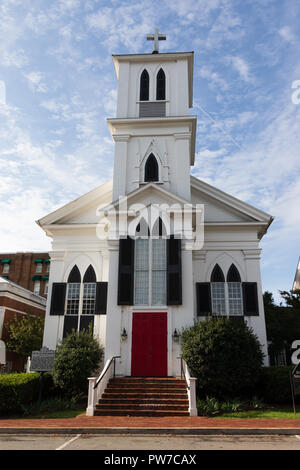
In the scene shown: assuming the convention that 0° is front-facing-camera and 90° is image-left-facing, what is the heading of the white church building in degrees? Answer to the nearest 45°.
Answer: approximately 0°

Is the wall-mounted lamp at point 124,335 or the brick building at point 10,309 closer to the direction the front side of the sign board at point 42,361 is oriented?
the wall-mounted lamp

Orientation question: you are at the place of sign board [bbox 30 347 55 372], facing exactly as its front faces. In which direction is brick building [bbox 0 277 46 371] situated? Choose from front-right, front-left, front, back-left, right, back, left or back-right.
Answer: back

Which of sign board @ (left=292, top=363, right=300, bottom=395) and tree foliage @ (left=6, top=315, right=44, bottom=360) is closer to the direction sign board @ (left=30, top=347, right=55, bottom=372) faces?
the sign board

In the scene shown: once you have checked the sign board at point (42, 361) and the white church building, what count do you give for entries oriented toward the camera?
2

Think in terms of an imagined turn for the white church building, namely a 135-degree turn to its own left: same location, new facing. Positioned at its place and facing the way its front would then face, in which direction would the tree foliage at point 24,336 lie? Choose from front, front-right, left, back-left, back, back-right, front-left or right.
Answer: left

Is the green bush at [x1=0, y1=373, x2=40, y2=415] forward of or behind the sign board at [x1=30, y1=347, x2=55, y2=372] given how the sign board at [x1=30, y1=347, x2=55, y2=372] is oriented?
forward

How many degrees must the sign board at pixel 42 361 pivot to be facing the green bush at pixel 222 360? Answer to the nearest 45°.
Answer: approximately 45° to its left

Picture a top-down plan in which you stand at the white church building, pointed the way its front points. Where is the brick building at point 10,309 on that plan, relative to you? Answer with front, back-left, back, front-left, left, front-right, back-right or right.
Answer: back-right

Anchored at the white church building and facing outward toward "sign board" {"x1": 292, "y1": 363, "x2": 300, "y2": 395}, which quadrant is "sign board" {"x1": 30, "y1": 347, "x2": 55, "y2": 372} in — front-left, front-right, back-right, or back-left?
back-right
